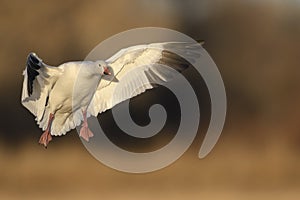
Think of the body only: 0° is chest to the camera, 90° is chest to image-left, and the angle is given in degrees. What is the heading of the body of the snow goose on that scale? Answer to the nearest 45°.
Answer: approximately 315°
